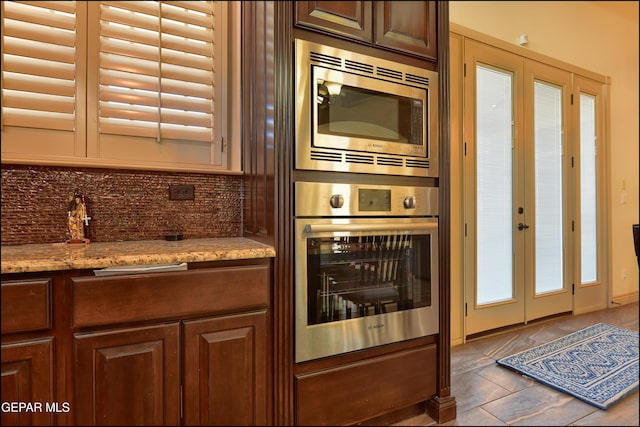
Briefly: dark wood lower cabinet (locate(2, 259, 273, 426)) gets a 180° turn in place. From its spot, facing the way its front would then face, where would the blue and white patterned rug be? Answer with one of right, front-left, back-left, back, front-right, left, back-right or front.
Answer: front-right

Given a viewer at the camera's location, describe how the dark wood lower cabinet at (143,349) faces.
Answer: facing the viewer and to the left of the viewer

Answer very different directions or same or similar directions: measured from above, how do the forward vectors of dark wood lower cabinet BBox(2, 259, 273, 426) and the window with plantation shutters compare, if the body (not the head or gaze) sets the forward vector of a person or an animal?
same or similar directions

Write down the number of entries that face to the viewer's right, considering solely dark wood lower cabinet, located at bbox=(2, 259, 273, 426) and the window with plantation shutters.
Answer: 0

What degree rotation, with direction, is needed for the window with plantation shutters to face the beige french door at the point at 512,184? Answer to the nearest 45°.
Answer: approximately 135° to its left

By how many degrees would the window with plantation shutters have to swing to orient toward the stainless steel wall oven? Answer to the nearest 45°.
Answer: approximately 90° to its left
